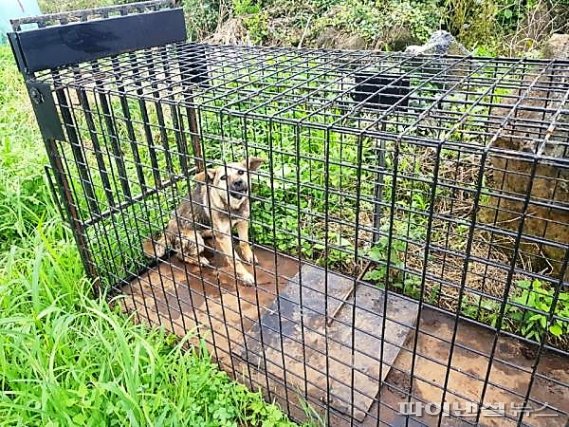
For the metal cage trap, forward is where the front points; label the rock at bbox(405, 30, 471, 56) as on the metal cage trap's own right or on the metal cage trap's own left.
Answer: on the metal cage trap's own right

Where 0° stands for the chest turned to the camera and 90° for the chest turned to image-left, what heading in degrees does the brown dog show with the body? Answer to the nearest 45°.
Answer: approximately 315°

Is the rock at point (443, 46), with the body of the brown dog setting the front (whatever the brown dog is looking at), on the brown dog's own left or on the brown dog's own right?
on the brown dog's own left
